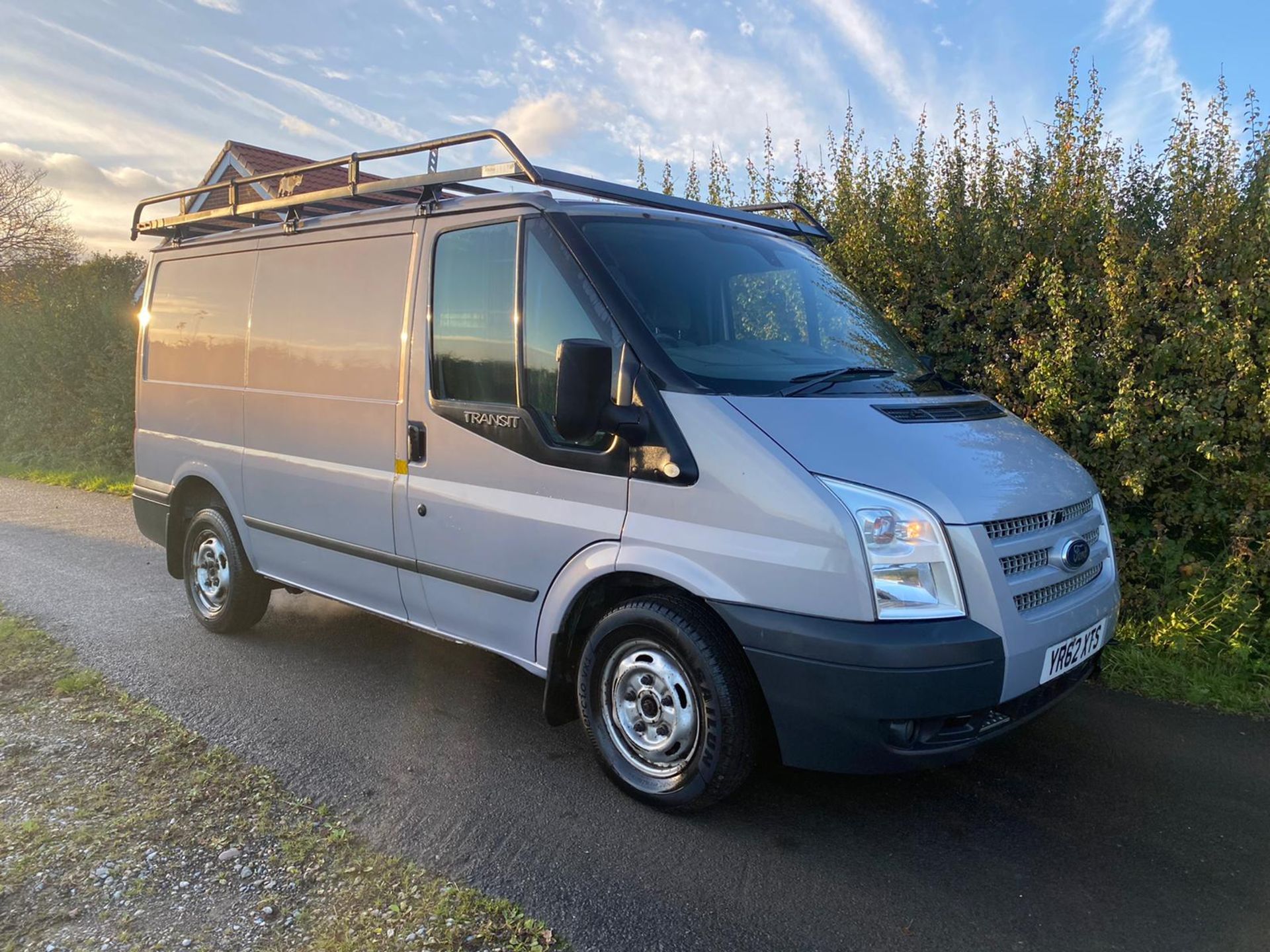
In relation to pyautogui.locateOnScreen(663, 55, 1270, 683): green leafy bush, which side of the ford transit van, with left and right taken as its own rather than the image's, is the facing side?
left

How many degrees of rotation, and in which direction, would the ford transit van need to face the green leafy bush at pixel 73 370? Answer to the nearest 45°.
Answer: approximately 180°

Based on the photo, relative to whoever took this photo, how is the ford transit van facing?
facing the viewer and to the right of the viewer
